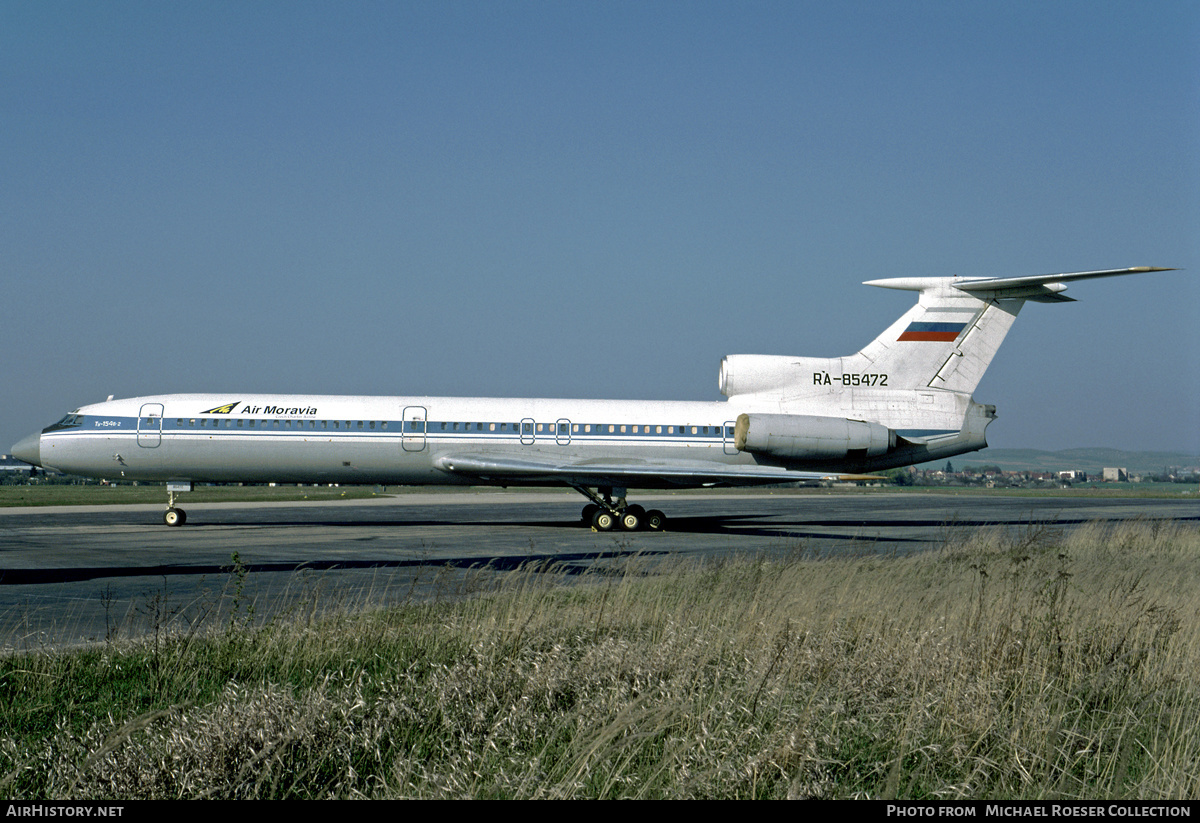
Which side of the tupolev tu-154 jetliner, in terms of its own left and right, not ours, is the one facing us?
left
